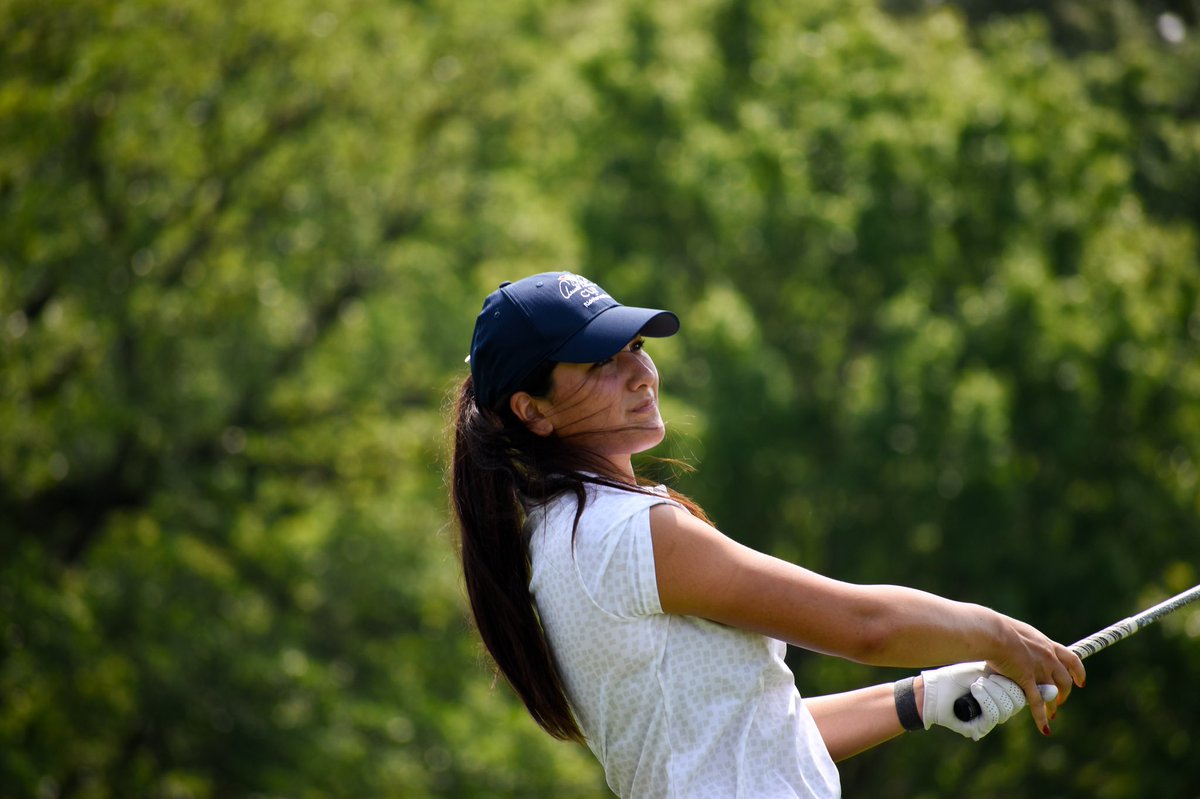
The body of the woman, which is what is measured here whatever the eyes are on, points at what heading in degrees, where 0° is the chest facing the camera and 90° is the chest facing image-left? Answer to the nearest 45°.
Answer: approximately 270°
